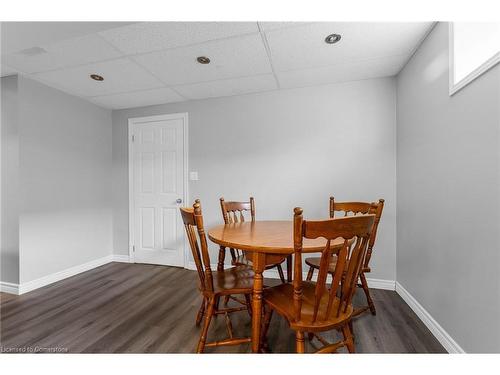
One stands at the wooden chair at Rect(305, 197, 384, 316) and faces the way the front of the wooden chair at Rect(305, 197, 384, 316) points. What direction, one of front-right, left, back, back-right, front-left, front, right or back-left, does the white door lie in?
front-right

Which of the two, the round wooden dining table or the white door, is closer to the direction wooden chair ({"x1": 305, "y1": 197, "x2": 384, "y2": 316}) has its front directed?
the round wooden dining table

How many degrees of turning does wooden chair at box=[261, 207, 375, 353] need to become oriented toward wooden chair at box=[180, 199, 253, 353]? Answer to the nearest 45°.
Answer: approximately 45° to its left

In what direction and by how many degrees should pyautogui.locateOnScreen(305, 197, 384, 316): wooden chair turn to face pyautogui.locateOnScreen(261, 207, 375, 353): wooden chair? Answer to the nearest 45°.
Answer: approximately 45° to its left

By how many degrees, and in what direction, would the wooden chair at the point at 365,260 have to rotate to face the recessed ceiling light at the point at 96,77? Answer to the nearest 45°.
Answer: approximately 45° to its right

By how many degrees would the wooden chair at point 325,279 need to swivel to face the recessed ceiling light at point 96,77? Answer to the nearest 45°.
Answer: approximately 45° to its left

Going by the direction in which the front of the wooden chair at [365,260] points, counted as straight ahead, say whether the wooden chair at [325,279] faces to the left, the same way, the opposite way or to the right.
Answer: to the right

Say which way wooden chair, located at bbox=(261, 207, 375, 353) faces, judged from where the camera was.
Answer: facing away from the viewer and to the left of the viewer
